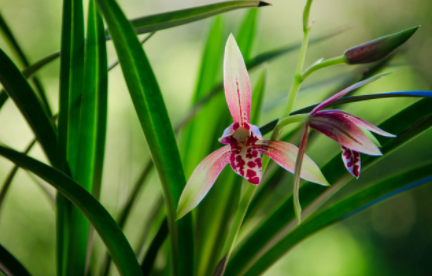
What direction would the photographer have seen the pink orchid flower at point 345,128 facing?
facing to the right of the viewer
